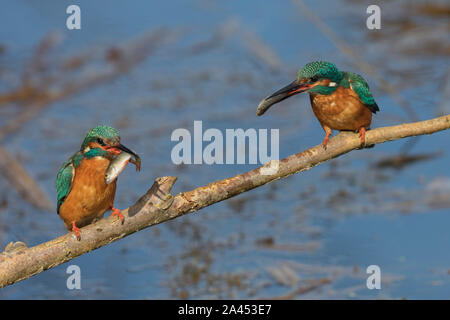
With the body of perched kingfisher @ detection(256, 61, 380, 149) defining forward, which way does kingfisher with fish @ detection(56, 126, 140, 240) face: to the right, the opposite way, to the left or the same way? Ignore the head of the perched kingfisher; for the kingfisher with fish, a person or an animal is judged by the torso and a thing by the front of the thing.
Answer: to the left

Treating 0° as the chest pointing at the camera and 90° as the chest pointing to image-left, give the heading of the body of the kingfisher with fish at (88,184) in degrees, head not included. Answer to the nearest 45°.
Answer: approximately 315°
